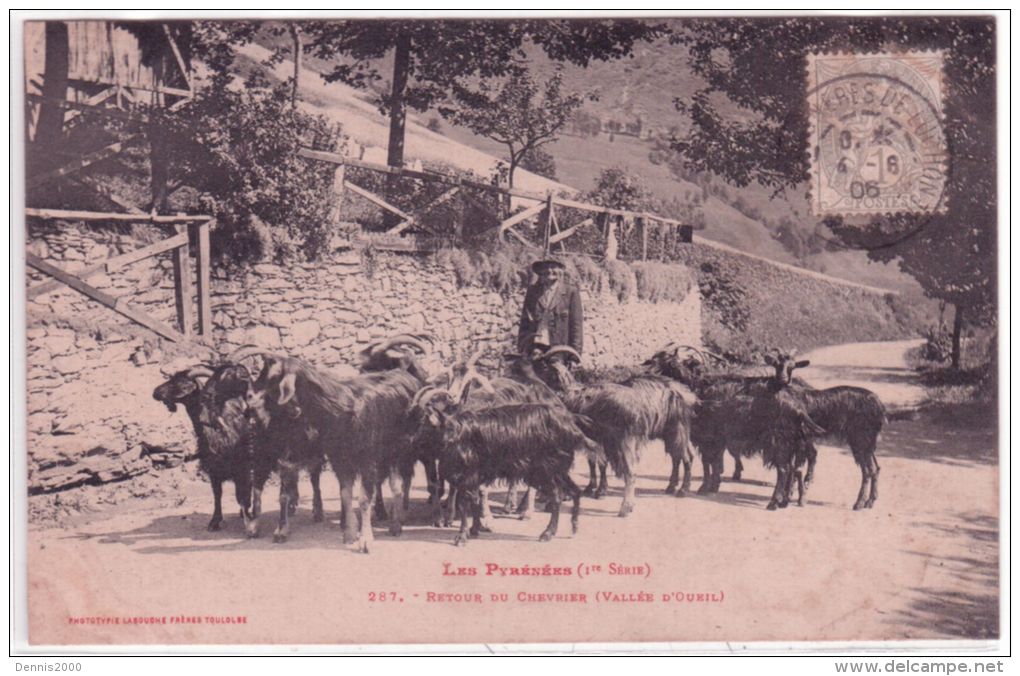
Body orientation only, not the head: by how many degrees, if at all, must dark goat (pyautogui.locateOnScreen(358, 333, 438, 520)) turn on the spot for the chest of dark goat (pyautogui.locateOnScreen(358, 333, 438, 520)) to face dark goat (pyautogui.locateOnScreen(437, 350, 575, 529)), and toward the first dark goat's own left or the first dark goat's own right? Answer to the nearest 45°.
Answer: approximately 135° to the first dark goat's own left

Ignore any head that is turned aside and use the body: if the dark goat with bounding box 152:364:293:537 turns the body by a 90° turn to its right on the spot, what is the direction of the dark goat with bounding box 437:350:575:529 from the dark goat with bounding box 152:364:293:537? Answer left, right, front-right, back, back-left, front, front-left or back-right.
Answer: back-right

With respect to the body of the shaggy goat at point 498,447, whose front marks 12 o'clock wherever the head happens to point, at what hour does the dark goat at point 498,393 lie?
The dark goat is roughly at 3 o'clock from the shaggy goat.

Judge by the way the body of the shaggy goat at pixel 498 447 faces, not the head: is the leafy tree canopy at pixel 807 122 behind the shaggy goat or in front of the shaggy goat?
behind

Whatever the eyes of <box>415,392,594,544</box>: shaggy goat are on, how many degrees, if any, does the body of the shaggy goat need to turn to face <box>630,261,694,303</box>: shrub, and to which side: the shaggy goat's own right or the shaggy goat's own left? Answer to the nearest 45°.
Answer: approximately 135° to the shaggy goat's own right

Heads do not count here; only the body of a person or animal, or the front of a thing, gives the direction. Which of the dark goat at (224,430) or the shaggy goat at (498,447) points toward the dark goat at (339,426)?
the shaggy goat

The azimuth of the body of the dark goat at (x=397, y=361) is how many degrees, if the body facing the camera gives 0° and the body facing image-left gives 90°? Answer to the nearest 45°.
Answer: approximately 45°

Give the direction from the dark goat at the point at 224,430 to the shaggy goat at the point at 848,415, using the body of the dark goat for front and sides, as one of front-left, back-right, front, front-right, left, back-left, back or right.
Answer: back-left

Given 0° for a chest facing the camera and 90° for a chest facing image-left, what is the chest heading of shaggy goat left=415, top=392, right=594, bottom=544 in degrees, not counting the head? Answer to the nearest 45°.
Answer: approximately 90°
